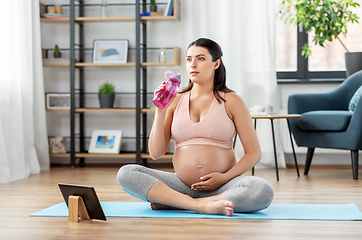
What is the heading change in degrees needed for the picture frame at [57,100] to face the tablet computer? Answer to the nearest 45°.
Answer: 0° — it already faces it

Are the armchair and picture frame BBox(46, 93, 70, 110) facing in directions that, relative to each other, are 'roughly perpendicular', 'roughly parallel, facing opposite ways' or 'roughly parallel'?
roughly perpendicular

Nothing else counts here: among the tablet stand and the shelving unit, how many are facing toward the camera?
1

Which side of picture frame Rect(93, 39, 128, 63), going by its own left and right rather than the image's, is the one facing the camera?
front

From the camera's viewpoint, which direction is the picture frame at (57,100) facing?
toward the camera

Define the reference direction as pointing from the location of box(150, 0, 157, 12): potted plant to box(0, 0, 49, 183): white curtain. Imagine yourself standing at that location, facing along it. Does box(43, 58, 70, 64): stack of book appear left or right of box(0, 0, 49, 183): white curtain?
right

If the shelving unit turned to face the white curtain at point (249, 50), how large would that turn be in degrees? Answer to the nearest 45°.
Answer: approximately 90° to its left

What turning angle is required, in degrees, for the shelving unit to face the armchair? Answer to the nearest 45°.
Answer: approximately 45° to its left

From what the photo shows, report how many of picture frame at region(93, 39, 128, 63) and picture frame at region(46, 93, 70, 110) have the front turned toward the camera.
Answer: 2
